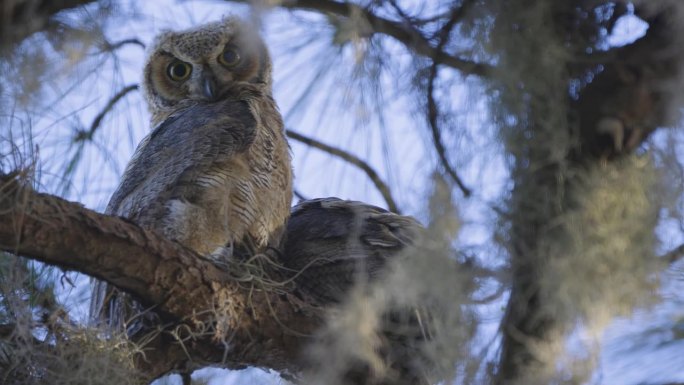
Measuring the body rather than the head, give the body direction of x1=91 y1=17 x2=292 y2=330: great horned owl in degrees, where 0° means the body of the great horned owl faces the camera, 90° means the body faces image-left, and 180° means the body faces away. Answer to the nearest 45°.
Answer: approximately 315°

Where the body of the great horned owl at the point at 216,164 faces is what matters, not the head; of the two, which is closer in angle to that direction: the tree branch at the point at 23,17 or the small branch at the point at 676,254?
the small branch

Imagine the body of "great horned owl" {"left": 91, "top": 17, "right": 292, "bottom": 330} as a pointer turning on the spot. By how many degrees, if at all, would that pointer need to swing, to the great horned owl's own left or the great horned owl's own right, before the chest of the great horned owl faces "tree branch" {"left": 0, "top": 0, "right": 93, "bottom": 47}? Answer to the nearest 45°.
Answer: approximately 90° to the great horned owl's own right

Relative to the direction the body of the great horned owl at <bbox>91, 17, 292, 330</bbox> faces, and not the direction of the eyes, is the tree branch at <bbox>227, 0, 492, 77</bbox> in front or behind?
in front

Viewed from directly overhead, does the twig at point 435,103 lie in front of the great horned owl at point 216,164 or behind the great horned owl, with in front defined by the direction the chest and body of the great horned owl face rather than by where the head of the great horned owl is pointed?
in front
